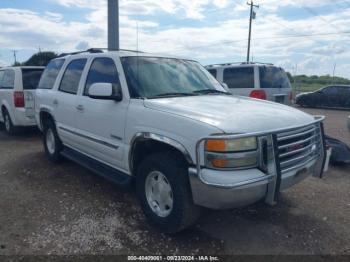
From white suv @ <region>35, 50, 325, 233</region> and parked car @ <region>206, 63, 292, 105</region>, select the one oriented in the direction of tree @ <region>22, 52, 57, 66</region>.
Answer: the parked car

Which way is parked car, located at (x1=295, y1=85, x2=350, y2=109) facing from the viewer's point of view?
to the viewer's left

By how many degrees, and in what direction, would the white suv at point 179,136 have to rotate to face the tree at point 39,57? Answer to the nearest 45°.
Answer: approximately 180°

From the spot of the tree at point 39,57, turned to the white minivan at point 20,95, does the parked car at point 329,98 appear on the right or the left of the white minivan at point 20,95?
left

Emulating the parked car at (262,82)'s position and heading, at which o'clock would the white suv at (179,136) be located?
The white suv is roughly at 8 o'clock from the parked car.

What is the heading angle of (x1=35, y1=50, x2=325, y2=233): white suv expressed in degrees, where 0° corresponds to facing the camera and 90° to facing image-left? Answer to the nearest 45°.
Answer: approximately 315°

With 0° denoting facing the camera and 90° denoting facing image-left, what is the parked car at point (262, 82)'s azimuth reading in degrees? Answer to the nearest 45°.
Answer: approximately 135°

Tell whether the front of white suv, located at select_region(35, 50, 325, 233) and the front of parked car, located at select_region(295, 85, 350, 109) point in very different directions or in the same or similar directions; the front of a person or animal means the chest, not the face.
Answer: very different directions

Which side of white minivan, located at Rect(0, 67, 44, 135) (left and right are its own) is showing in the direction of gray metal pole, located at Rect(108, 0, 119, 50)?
right

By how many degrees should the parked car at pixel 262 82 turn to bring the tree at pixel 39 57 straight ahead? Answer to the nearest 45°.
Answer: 0° — it already faces it

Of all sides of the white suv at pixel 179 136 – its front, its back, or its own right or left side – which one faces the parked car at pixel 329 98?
left
